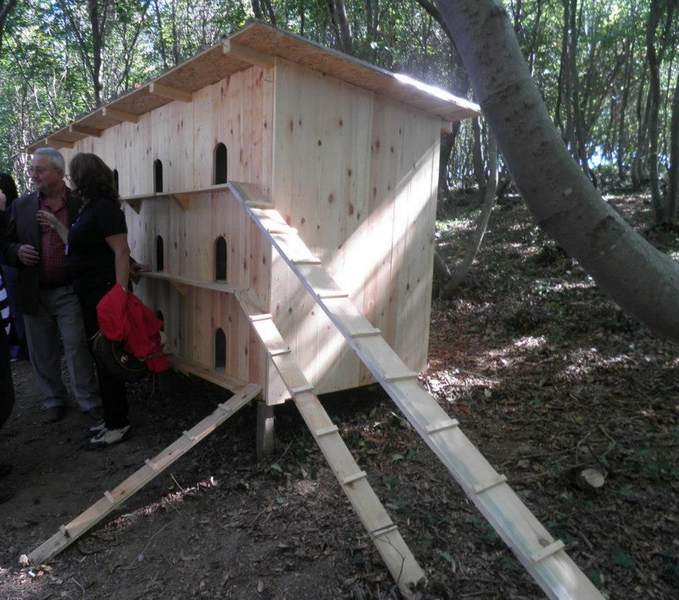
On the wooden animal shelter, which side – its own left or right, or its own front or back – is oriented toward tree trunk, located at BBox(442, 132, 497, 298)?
back

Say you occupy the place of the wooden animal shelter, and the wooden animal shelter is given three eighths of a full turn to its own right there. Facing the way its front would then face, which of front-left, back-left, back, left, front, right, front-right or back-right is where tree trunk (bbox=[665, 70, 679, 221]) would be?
front-right

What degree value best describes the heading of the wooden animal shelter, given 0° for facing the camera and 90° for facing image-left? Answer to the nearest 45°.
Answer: approximately 45°

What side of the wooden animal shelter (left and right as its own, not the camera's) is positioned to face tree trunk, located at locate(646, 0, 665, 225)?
back

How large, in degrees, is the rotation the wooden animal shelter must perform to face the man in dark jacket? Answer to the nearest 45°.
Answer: approximately 45° to its right
